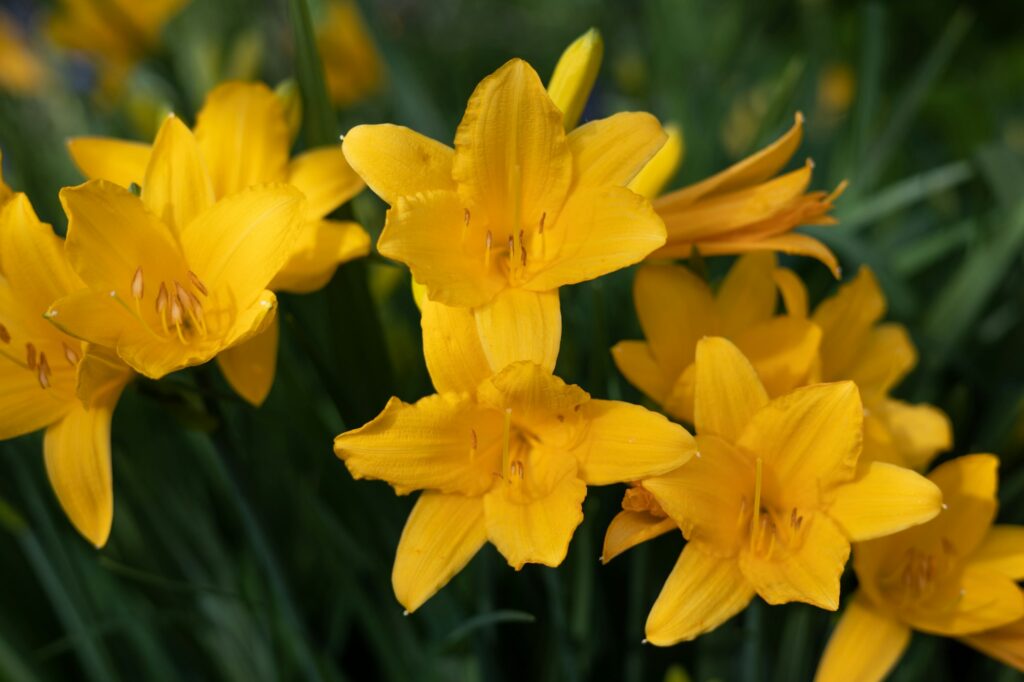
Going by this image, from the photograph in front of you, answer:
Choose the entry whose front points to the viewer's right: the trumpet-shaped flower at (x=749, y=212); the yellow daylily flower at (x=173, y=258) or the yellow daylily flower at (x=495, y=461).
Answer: the trumpet-shaped flower

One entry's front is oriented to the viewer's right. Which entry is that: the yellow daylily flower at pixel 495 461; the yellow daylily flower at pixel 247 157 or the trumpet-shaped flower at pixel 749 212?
the trumpet-shaped flower

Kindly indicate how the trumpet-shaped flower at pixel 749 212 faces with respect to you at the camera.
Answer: facing to the right of the viewer

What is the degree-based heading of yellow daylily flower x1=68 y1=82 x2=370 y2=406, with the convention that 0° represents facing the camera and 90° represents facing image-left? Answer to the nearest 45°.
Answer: approximately 0°
